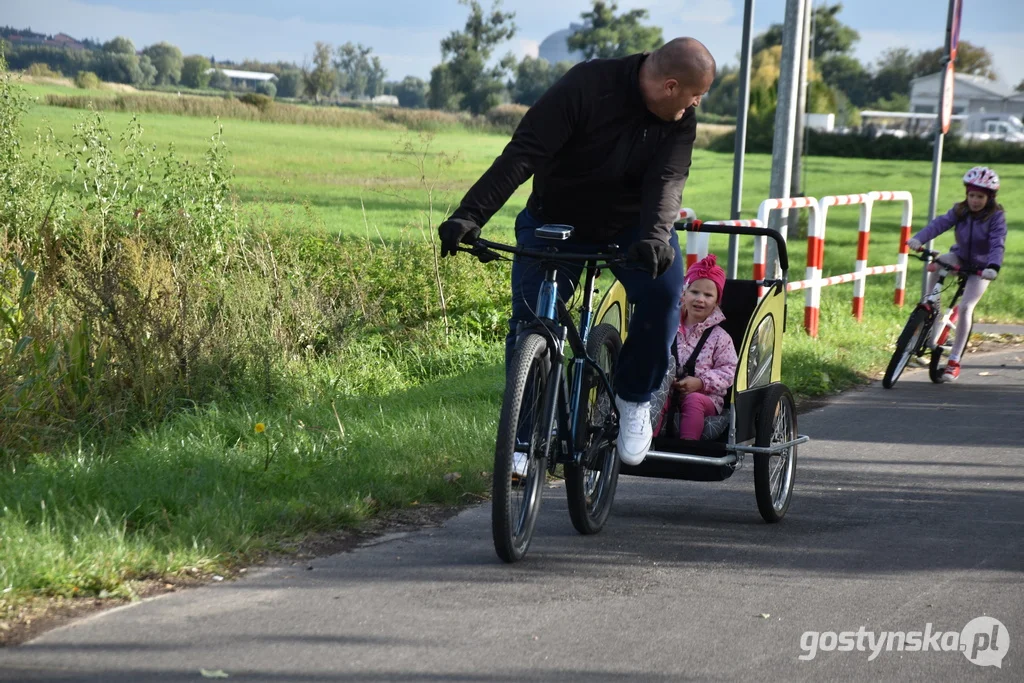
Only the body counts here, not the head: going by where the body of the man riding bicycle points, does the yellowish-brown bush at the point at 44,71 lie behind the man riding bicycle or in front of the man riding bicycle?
behind

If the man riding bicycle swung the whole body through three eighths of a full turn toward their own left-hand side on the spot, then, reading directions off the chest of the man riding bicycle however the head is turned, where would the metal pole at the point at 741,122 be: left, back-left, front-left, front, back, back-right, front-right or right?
front-left

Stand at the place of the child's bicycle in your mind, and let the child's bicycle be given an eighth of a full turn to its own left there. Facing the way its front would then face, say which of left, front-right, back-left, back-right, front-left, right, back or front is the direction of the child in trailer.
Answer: front

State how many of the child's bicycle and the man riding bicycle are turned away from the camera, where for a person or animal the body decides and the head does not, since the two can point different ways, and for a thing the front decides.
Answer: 0

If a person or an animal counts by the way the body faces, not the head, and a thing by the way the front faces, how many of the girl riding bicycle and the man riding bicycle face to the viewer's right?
0

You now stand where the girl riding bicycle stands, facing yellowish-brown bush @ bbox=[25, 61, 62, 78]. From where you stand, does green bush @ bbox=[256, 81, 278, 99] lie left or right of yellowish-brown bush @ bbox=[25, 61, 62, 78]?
right

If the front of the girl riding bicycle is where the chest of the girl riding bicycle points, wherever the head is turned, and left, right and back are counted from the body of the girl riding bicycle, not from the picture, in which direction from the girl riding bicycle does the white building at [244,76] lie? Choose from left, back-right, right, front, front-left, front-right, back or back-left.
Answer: right

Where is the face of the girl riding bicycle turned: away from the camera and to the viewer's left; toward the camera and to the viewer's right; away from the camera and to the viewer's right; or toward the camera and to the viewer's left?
toward the camera and to the viewer's left

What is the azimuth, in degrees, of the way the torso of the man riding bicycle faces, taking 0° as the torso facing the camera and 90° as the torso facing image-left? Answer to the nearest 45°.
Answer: approximately 0°

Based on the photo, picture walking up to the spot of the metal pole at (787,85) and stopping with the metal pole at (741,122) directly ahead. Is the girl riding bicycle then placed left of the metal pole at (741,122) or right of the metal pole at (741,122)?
left

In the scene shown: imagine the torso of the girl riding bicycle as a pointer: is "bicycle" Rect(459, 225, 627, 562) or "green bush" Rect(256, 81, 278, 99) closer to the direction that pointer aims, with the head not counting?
the bicycle

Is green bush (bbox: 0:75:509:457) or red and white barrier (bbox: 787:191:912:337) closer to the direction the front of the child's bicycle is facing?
the green bush

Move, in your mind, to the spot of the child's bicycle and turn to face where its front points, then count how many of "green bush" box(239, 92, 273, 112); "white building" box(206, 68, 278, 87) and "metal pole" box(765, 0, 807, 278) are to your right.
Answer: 3

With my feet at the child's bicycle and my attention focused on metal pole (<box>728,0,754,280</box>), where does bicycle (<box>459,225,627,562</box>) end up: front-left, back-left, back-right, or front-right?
back-left

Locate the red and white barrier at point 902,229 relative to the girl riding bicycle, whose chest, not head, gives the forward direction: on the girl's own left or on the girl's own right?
on the girl's own right

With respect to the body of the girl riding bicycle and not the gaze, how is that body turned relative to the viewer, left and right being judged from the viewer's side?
facing the viewer and to the left of the viewer
